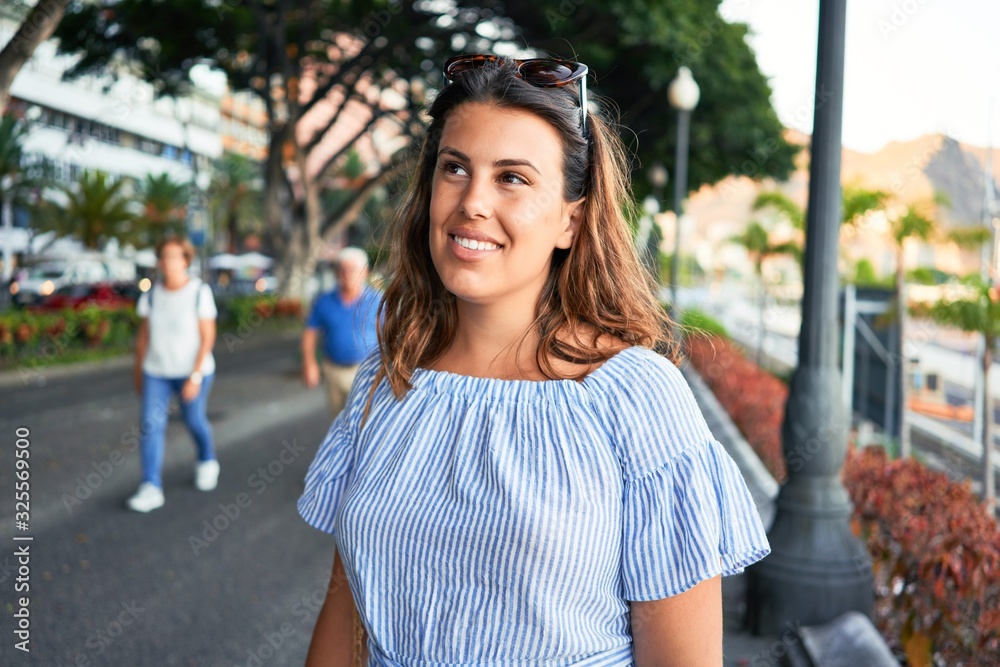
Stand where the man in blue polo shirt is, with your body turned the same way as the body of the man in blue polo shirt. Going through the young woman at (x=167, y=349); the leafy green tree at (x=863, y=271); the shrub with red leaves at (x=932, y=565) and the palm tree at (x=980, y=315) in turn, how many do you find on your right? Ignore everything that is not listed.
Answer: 1

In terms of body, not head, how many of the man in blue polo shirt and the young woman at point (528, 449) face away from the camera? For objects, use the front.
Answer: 0

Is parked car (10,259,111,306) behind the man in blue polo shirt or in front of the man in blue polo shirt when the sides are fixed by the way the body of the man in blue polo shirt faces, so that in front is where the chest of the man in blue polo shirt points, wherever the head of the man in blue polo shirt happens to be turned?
behind

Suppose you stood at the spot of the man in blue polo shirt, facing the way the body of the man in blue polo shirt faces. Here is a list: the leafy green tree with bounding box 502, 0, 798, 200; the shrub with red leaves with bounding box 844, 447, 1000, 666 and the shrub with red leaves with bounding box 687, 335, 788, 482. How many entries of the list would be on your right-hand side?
0

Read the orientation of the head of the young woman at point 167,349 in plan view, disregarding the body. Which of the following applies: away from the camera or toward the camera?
toward the camera

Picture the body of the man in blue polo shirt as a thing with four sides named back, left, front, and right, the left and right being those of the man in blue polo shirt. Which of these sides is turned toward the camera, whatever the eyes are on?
front

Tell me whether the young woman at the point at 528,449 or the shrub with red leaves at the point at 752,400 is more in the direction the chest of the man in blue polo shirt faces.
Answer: the young woman

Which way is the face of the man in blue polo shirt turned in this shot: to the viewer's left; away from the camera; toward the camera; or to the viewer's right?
toward the camera

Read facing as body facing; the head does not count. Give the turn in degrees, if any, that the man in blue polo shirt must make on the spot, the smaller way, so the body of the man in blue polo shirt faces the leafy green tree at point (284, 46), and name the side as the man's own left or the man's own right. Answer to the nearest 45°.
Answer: approximately 180°

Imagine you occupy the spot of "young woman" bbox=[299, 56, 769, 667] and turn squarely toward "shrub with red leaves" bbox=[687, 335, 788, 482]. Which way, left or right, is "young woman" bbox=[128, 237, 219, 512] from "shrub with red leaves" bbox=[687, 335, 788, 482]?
left

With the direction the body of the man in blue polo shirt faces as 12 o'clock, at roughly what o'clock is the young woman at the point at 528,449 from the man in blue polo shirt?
The young woman is roughly at 12 o'clock from the man in blue polo shirt.

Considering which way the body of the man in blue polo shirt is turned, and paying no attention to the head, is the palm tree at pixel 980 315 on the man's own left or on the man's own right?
on the man's own left

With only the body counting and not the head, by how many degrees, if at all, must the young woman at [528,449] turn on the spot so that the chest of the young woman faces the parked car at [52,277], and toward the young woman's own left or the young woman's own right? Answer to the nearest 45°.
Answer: approximately 90° to the young woman's own right

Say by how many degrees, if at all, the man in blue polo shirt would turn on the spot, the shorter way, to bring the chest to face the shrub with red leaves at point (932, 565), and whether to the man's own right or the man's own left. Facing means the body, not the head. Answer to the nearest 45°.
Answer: approximately 45° to the man's own left
